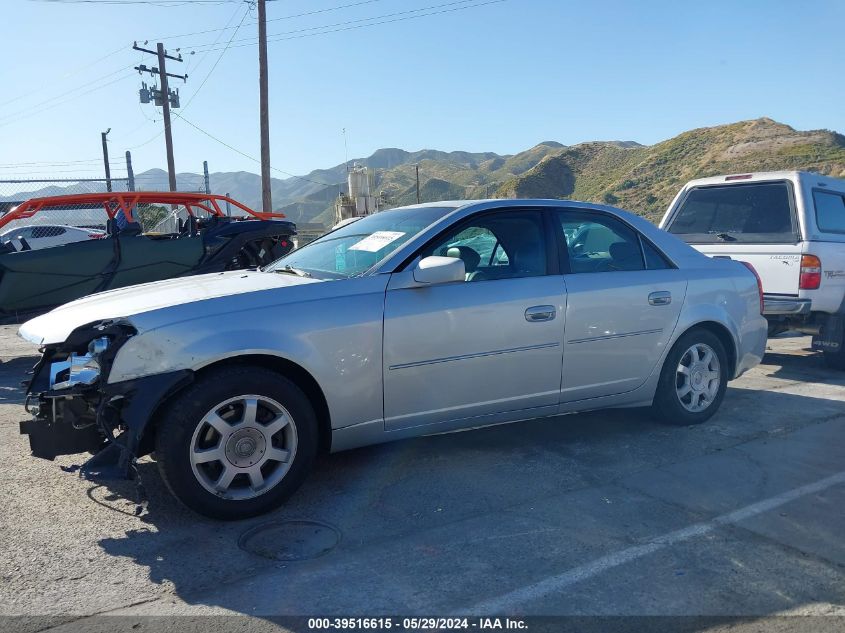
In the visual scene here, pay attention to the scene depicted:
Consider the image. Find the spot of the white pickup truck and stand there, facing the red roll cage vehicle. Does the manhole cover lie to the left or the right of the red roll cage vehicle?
left

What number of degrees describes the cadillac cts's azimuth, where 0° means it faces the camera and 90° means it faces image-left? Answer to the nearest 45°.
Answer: approximately 45°

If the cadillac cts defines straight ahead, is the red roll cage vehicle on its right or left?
on its right

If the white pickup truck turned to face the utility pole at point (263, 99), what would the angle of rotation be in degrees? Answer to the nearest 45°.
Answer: approximately 90° to its left

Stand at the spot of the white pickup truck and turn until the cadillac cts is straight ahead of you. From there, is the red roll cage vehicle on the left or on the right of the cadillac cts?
right

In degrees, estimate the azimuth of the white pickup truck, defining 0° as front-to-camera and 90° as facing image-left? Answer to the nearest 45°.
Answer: approximately 225°

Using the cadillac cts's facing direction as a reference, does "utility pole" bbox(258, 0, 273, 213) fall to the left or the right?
on its right

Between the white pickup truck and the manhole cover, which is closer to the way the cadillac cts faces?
the manhole cover

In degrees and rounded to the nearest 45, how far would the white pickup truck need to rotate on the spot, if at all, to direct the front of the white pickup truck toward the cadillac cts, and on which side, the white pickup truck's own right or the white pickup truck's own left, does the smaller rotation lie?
approximately 180°
